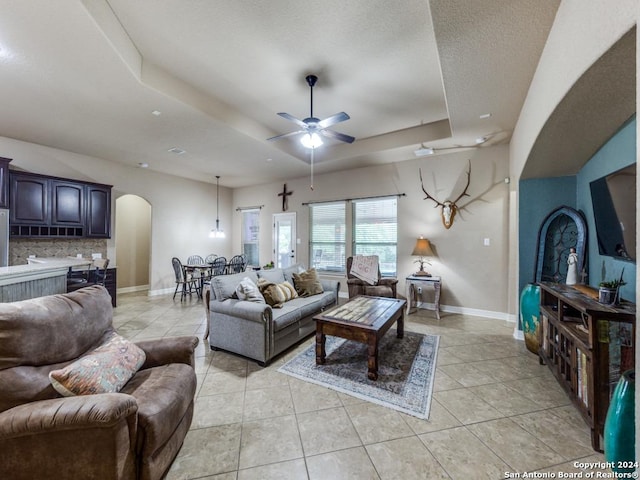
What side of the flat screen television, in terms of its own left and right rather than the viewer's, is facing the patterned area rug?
front

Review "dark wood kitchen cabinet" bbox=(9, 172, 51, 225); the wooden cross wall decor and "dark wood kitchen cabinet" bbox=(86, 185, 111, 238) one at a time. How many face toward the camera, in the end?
3

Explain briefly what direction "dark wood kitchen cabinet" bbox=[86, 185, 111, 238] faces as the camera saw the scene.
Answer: facing the viewer

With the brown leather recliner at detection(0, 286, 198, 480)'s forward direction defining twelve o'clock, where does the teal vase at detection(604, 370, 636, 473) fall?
The teal vase is roughly at 12 o'clock from the brown leather recliner.

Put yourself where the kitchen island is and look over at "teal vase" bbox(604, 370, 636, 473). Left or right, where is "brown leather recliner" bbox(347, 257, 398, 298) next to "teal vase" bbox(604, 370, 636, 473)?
left

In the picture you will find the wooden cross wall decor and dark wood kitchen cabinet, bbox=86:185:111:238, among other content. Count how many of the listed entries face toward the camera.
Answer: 2

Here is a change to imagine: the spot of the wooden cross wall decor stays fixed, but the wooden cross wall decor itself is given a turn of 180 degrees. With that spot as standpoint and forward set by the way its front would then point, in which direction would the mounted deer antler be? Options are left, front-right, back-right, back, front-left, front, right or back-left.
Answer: back-right

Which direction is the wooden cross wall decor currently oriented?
toward the camera

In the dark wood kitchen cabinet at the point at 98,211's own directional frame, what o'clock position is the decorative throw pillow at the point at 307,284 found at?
The decorative throw pillow is roughly at 11 o'clock from the dark wood kitchen cabinet.

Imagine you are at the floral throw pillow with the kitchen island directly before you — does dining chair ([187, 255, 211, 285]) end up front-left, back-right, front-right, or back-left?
front-right

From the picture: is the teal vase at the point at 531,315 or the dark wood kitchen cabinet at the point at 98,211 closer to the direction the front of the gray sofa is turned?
the teal vase

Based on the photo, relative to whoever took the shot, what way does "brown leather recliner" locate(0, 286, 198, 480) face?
facing the viewer and to the right of the viewer

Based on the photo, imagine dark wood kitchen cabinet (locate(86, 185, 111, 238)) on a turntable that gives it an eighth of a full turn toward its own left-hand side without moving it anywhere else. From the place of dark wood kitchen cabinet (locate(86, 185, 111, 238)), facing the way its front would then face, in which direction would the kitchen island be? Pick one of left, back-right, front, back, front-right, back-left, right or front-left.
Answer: front-right

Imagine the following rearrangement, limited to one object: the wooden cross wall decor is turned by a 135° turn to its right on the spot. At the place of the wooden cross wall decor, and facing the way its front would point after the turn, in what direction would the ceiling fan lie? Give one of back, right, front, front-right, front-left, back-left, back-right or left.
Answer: back-left

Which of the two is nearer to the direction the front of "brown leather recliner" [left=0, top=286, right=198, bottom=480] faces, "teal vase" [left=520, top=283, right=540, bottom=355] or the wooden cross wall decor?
the teal vase

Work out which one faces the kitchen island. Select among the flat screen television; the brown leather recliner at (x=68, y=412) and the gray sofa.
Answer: the flat screen television

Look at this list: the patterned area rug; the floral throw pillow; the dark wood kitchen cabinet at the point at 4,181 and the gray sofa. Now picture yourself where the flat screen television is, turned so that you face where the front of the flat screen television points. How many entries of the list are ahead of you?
4

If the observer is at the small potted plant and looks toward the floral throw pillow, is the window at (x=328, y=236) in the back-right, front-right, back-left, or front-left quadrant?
front-right

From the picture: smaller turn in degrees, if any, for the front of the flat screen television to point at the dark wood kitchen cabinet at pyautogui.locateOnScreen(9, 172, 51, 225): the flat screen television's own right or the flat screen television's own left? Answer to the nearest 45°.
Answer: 0° — it already faces it

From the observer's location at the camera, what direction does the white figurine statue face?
facing the viewer and to the left of the viewer
